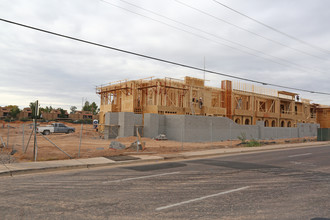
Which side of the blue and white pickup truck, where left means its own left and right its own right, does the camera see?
right

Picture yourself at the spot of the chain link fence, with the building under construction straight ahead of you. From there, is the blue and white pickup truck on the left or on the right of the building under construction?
left

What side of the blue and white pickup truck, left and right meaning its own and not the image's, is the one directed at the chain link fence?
right

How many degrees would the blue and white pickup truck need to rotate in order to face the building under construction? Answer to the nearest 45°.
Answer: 0° — it already faces it

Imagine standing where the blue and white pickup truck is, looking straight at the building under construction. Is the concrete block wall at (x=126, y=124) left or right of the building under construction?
right

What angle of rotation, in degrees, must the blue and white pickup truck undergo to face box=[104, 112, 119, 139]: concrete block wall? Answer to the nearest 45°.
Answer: approximately 45° to its right

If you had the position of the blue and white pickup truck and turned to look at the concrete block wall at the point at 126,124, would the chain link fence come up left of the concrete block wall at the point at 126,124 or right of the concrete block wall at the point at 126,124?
right
